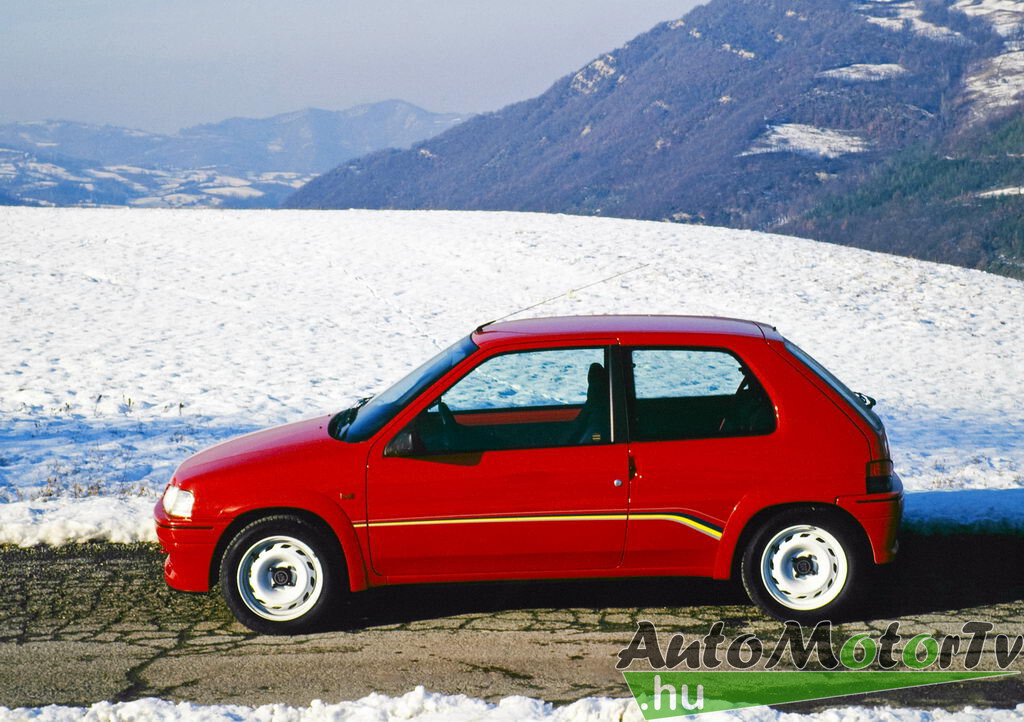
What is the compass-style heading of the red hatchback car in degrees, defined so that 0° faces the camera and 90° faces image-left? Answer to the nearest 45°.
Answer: approximately 90°
